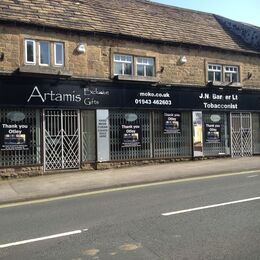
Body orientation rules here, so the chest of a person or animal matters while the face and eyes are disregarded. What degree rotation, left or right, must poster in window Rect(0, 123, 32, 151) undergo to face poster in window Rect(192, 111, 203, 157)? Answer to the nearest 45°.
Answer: approximately 90° to its left

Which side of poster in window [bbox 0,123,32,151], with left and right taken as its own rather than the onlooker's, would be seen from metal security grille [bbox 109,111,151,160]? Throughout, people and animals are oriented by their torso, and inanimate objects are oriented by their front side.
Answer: left

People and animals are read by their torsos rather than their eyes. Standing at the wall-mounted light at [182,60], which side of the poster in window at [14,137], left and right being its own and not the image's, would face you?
left

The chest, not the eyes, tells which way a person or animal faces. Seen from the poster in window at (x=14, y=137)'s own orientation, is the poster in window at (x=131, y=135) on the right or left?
on its left

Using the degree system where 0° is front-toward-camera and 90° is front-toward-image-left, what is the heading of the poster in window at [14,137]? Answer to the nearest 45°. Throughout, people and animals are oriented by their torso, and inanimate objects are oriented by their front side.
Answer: approximately 0°
